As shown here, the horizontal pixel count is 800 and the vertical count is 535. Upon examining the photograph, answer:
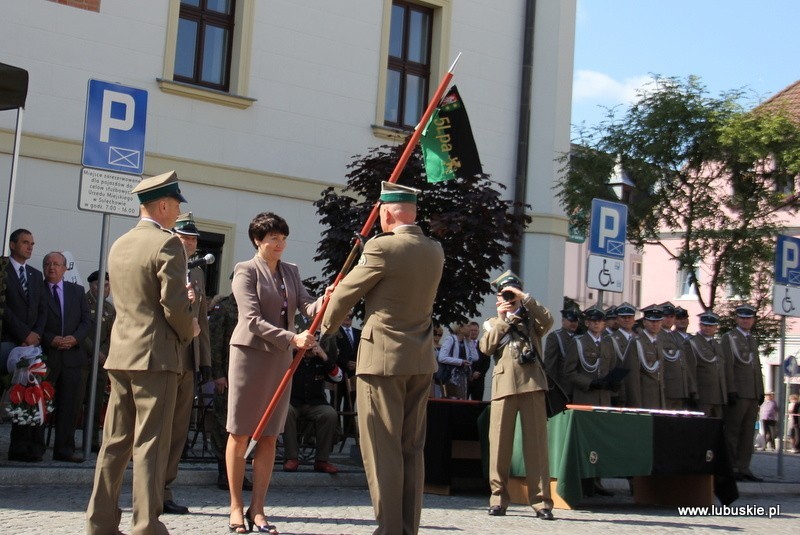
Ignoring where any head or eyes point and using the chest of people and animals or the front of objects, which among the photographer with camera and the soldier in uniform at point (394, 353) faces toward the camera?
the photographer with camera

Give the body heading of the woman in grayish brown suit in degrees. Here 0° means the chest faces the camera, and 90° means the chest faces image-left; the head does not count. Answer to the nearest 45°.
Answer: approximately 315°

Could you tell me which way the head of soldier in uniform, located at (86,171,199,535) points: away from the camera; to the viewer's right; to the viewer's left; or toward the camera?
to the viewer's right

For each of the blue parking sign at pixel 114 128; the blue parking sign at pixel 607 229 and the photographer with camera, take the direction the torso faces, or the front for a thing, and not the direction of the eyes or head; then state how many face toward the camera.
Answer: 3

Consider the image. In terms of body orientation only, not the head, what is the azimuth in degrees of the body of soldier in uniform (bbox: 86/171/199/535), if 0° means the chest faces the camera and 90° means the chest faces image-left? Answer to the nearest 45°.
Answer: approximately 225°

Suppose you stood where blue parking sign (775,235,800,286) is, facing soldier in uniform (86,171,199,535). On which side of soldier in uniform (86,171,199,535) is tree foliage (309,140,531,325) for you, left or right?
right

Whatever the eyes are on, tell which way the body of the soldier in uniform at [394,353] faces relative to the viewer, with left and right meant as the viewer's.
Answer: facing away from the viewer and to the left of the viewer

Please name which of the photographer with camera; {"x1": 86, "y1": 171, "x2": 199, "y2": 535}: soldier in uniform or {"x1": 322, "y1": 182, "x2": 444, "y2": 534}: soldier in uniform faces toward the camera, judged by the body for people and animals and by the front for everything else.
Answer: the photographer with camera

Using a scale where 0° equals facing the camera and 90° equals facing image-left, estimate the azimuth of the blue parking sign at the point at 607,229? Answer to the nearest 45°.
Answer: approximately 0°

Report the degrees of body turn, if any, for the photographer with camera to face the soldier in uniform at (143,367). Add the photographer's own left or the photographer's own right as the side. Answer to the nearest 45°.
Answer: approximately 45° to the photographer's own right

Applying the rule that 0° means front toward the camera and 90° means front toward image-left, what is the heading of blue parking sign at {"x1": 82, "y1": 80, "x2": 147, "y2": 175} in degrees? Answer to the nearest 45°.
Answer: approximately 0°

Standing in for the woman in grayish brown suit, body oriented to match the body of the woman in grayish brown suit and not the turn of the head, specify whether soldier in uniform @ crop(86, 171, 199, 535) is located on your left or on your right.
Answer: on your right
